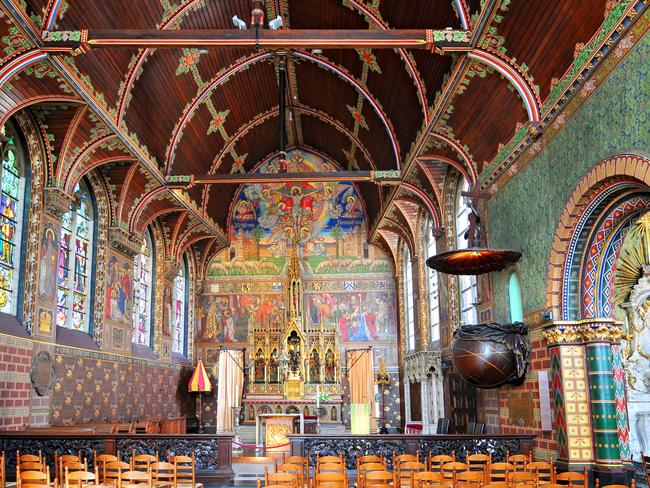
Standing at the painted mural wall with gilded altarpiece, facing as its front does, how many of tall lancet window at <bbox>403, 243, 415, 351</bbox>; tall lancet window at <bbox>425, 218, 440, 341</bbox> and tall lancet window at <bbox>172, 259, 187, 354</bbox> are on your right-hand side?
1

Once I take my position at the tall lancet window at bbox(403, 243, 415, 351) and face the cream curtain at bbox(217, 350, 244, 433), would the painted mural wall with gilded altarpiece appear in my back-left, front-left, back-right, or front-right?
front-right

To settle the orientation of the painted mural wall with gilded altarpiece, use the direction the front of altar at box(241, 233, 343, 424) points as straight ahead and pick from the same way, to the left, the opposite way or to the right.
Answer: the same way

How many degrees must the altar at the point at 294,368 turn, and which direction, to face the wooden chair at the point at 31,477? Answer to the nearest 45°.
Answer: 0° — it already faces it

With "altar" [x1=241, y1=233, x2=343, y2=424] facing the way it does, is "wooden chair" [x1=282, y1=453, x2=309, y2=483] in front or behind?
in front

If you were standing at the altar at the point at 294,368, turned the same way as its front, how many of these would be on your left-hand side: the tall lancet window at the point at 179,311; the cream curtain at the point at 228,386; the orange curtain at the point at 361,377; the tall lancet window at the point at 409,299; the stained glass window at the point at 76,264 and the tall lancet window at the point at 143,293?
2

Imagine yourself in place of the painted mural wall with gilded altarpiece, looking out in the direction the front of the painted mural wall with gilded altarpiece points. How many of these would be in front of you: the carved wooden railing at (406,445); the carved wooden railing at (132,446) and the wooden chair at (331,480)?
3

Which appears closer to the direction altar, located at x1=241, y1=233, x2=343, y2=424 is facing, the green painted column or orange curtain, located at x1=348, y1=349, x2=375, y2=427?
the green painted column

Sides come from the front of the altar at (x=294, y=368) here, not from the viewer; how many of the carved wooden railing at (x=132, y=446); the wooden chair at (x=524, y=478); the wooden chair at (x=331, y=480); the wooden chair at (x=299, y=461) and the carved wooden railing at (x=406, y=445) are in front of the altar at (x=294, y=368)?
5

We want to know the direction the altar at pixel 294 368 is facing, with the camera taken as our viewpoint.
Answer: facing the viewer

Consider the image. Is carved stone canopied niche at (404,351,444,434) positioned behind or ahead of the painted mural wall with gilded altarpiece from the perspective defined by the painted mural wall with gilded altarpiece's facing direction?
ahead

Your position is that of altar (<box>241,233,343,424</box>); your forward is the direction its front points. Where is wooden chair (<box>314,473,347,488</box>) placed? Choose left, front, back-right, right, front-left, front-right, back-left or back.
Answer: front

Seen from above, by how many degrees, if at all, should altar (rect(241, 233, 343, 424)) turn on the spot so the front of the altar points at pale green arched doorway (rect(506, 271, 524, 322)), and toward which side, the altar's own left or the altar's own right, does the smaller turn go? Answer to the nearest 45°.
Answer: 0° — it already faces it

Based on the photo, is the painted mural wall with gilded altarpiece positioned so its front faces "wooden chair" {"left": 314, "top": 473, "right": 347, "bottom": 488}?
yes
